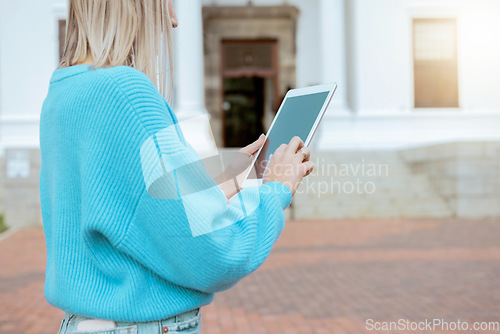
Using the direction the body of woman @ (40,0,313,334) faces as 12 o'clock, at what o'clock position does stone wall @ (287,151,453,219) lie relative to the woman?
The stone wall is roughly at 11 o'clock from the woman.

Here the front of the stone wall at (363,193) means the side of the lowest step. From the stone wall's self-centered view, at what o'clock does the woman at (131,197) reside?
The woman is roughly at 12 o'clock from the stone wall.

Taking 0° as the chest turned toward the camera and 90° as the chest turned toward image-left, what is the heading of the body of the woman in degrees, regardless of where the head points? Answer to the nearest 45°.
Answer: approximately 225°

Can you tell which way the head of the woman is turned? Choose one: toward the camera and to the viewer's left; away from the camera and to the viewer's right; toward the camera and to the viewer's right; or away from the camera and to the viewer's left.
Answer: away from the camera and to the viewer's right

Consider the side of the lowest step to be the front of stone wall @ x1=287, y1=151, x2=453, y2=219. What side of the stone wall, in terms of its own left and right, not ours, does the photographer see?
front
